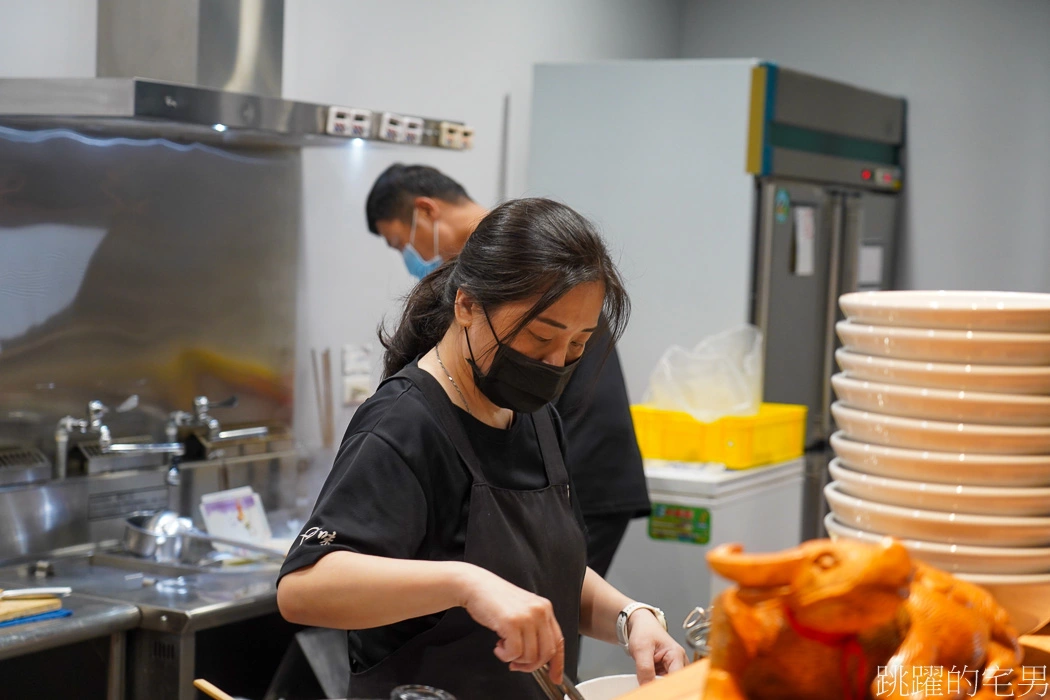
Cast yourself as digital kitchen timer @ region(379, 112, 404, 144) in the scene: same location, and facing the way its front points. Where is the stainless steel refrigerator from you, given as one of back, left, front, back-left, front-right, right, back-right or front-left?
left

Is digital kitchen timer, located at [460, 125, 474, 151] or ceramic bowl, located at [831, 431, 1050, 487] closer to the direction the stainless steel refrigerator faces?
the ceramic bowl

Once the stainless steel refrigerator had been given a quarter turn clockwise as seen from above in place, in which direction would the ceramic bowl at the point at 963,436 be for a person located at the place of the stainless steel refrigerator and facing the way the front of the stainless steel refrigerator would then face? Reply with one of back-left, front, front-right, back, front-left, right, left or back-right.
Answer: front-left

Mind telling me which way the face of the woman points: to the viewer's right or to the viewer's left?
to the viewer's right

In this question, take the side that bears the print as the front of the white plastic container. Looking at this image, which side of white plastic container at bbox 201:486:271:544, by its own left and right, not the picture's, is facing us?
front

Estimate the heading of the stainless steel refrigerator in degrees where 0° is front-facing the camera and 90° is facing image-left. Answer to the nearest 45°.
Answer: approximately 315°
